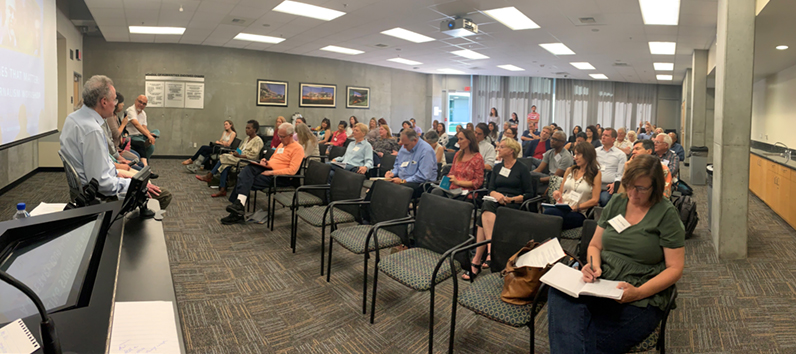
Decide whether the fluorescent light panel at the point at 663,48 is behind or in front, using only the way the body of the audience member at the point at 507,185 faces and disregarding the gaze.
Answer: behind

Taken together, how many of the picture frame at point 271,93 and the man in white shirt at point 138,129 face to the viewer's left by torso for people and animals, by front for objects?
0

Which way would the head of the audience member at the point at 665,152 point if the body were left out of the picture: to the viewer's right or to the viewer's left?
to the viewer's left

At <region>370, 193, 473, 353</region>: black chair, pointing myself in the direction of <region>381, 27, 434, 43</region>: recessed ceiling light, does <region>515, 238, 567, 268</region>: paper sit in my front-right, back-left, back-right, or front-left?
back-right

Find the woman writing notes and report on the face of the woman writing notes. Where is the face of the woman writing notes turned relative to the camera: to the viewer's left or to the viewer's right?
to the viewer's left

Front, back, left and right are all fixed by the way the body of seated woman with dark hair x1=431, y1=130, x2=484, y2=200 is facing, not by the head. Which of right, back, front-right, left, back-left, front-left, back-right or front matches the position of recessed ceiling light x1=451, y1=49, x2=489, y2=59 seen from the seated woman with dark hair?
back-right

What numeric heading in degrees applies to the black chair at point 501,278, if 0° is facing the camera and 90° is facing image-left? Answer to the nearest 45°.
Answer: approximately 45°

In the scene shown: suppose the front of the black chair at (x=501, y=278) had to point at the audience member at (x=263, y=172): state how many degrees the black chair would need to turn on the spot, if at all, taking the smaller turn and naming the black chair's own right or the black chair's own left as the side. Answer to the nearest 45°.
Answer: approximately 90° to the black chair's own right

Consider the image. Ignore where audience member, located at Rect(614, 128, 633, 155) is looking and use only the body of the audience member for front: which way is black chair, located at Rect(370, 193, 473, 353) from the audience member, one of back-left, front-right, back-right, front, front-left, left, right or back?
front-left

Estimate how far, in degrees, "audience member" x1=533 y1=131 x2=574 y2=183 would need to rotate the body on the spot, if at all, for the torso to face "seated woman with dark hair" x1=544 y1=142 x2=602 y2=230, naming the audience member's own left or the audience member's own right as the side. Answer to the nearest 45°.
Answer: approximately 45° to the audience member's own left

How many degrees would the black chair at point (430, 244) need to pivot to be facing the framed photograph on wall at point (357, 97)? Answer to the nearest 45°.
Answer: approximately 135° to its right

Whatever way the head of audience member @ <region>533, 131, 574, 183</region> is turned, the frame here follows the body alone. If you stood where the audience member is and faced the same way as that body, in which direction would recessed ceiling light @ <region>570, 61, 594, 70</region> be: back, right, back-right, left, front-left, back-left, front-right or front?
back-right

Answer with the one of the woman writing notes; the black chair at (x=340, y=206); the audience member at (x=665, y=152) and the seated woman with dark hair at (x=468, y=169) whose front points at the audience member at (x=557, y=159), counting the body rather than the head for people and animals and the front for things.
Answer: the audience member at (x=665, y=152)

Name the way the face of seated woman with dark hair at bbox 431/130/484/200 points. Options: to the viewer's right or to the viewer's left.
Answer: to the viewer's left

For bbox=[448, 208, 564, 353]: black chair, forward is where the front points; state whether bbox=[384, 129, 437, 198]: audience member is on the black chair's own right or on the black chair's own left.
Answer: on the black chair's own right
